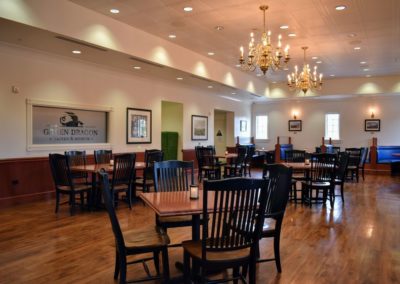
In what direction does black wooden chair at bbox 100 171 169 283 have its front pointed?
to the viewer's right

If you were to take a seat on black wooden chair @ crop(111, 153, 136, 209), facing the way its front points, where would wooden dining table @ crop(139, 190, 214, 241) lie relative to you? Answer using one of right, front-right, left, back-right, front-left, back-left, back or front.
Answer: back-left

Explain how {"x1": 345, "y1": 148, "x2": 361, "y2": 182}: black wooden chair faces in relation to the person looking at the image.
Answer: facing away from the viewer and to the left of the viewer

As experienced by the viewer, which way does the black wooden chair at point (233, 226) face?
facing away from the viewer and to the left of the viewer

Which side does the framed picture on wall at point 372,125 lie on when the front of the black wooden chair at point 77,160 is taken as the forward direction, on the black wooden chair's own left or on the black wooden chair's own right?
on the black wooden chair's own left

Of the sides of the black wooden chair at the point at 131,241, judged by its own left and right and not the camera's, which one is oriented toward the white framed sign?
left

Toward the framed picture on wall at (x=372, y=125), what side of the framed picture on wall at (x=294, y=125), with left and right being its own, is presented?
left

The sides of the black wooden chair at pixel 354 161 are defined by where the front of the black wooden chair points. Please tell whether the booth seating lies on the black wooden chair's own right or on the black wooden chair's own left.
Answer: on the black wooden chair's own right

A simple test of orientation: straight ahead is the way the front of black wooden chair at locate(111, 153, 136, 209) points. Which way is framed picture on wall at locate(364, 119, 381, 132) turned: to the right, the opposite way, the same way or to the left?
to the left

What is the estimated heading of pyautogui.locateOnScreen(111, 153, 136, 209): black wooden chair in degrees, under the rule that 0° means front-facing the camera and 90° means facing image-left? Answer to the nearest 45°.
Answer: approximately 135°

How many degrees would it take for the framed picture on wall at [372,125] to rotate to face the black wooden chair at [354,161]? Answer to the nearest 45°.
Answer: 0° — it already faces it

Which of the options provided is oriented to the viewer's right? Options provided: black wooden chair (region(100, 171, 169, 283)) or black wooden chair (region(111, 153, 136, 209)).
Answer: black wooden chair (region(100, 171, 169, 283))
